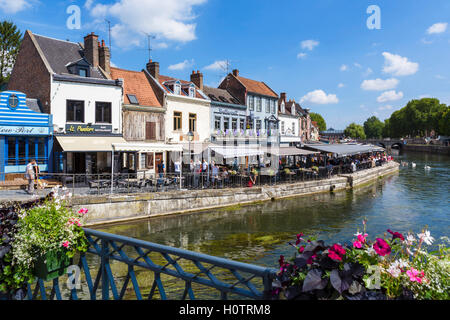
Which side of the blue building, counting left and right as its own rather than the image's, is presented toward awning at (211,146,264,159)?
left

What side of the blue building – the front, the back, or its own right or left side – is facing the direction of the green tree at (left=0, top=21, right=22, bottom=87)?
back

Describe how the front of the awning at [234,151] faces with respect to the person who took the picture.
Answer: facing the viewer and to the right of the viewer

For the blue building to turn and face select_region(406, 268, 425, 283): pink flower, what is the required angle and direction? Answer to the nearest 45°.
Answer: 0° — it already faces it

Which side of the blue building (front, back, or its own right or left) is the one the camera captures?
front

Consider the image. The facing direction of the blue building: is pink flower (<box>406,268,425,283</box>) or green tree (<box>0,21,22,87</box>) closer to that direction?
the pink flower

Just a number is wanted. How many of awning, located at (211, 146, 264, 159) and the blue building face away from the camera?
0

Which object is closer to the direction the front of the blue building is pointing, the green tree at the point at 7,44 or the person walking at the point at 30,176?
the person walking

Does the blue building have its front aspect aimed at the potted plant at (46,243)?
yes

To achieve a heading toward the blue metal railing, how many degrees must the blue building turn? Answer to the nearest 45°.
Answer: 0° — it already faces it

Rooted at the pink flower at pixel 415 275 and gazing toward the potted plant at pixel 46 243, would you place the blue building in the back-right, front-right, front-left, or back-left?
front-right
